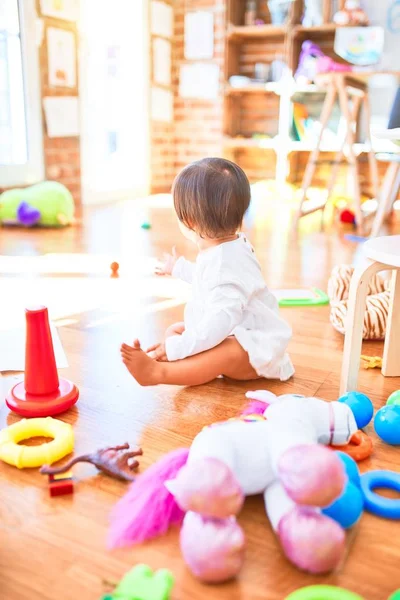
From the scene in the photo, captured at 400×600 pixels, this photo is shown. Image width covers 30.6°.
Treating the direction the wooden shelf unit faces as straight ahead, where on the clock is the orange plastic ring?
The orange plastic ring is roughly at 12 o'clock from the wooden shelf unit.

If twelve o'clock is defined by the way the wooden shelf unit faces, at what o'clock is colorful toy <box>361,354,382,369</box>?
The colorful toy is roughly at 12 o'clock from the wooden shelf unit.

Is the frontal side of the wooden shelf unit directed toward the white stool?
yes

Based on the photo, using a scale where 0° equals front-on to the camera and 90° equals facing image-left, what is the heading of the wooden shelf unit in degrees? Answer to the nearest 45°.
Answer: approximately 0°

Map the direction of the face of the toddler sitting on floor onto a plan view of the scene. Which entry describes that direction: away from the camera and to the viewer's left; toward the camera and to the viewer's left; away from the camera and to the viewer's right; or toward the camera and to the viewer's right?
away from the camera and to the viewer's left

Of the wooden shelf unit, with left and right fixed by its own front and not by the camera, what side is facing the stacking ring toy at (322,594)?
front

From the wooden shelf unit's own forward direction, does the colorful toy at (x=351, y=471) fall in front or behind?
in front

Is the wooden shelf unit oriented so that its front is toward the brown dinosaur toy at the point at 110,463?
yes

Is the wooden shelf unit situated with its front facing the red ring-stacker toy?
yes

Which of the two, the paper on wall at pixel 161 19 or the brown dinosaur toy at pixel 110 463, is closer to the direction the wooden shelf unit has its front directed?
the brown dinosaur toy

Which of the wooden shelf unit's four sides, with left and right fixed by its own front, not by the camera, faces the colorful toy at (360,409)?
front
